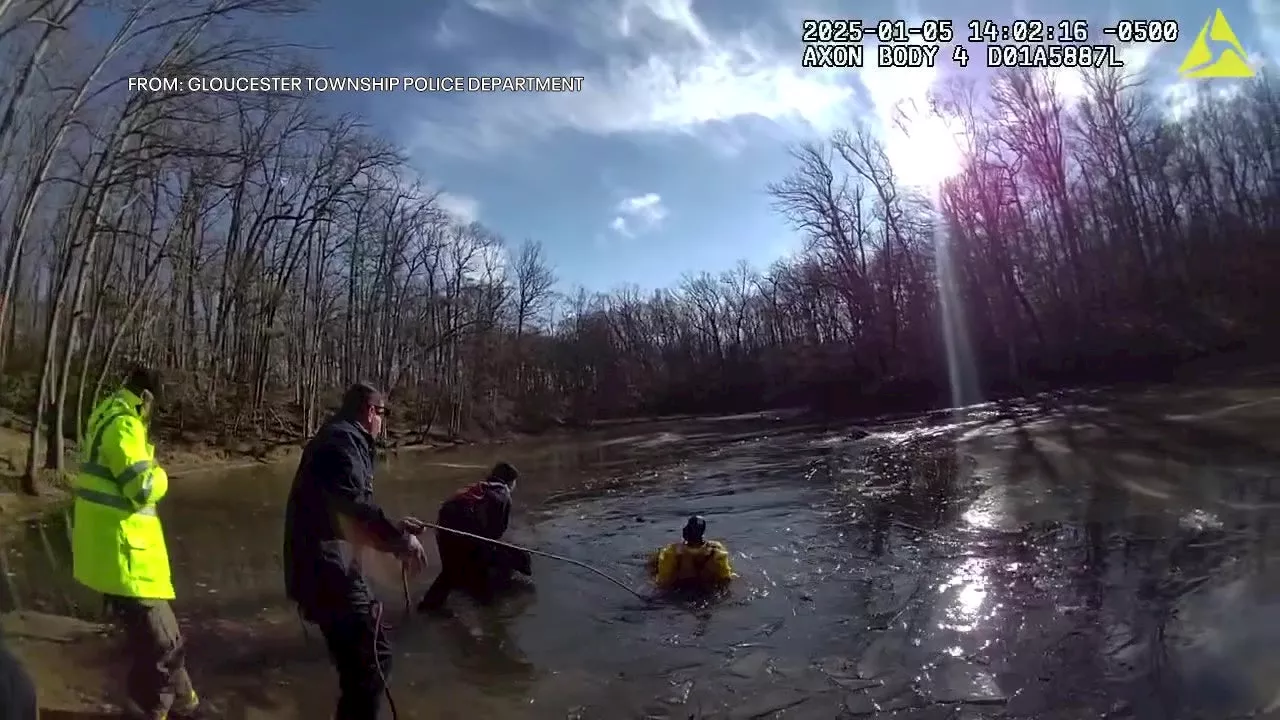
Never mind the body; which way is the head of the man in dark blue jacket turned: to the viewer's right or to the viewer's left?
to the viewer's right

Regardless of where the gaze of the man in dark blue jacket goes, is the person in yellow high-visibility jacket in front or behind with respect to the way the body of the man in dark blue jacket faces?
behind

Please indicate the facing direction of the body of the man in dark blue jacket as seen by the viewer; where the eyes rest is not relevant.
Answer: to the viewer's right

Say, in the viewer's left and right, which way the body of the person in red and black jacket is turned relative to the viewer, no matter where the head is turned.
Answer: facing away from the viewer and to the right of the viewer

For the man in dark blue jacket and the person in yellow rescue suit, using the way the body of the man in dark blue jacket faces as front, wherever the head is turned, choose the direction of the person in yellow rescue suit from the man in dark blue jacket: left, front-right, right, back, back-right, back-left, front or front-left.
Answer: front-left

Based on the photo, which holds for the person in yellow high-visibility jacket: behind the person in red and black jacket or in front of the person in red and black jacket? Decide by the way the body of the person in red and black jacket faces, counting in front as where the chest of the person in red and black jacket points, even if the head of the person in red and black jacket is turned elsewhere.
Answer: behind

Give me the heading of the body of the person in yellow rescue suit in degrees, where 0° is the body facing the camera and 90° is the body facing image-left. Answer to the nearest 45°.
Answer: approximately 180°

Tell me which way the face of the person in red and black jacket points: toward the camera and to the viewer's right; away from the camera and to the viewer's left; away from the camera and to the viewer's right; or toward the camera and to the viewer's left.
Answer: away from the camera and to the viewer's right

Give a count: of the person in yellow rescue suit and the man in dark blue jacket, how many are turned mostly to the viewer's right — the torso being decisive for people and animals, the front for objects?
1
